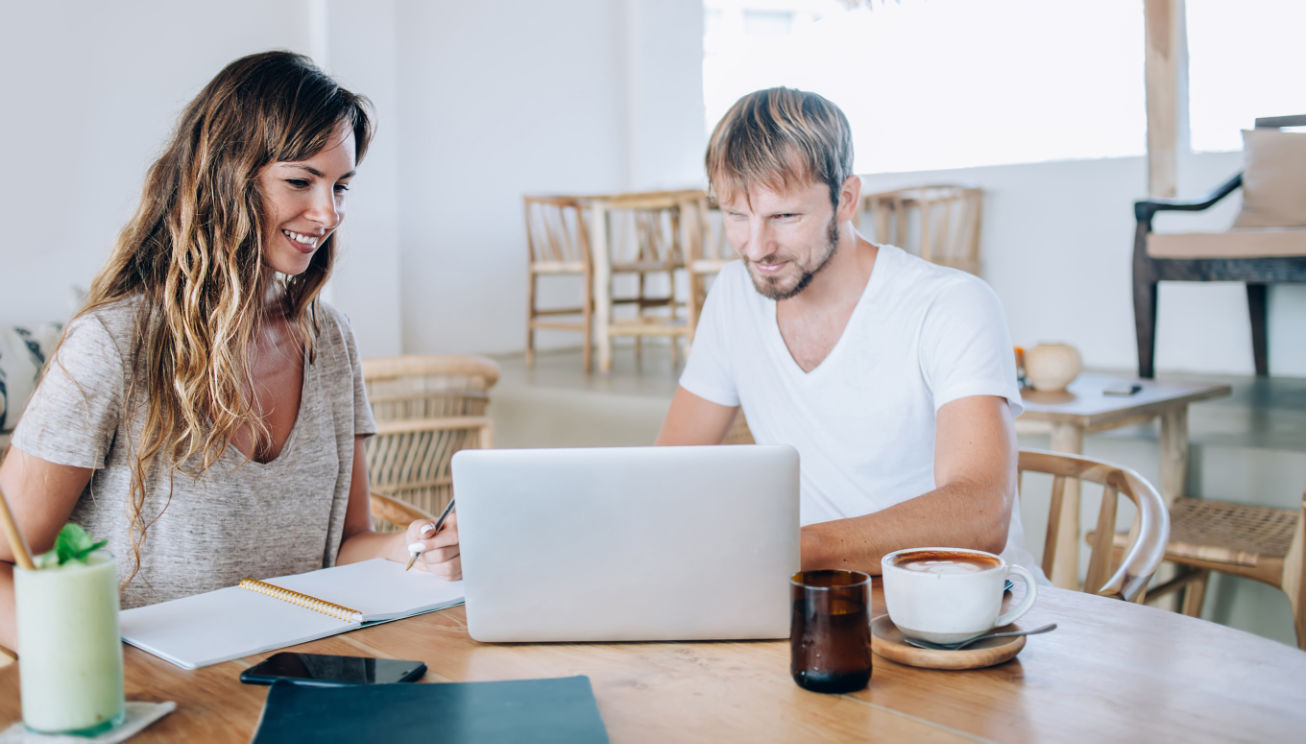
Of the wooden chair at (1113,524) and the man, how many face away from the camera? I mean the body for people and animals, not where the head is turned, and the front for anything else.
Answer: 0

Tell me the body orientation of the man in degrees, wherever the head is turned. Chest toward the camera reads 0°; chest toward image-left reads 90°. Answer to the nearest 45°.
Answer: approximately 45°

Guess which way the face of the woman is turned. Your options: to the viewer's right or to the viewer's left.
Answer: to the viewer's right

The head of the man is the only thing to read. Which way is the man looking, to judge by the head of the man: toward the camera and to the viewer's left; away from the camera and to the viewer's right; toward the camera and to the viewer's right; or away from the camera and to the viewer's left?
toward the camera and to the viewer's left

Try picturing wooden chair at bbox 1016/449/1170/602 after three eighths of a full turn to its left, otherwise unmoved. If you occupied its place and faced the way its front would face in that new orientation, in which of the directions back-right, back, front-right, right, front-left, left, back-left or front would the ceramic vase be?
left

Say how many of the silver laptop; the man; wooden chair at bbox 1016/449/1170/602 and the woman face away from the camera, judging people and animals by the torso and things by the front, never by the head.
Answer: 1

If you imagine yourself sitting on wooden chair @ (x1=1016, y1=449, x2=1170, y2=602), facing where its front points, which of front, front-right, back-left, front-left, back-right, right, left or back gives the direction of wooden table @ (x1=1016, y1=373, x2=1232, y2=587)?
back-right

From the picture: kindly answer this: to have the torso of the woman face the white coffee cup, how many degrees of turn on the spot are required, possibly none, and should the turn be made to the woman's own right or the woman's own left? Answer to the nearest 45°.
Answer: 0° — they already face it

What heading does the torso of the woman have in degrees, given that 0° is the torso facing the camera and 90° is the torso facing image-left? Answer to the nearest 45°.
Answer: approximately 315°

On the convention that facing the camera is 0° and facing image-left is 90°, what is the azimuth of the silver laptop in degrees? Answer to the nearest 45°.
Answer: approximately 180°

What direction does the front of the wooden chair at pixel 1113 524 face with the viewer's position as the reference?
facing the viewer and to the left of the viewer

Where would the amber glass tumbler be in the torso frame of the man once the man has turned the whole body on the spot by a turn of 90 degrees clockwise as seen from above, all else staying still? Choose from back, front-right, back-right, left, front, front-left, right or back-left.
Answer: back-left

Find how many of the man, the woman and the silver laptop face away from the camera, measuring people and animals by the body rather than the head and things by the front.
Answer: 1
